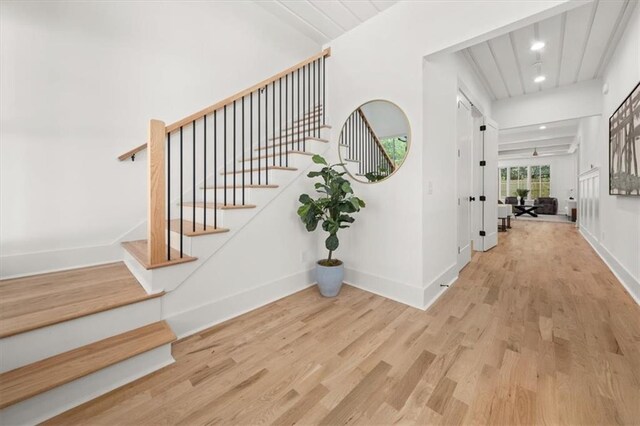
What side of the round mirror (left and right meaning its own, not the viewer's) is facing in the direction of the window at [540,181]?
back

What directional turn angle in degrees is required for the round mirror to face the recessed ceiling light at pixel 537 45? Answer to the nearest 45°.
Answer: approximately 180°

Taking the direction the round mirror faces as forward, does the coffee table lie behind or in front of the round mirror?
behind

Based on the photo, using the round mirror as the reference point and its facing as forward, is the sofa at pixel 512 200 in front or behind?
behind

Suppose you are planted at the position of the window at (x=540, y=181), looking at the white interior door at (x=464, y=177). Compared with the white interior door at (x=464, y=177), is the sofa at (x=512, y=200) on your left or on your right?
right

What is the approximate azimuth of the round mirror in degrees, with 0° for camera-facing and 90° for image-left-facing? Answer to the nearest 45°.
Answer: approximately 45°

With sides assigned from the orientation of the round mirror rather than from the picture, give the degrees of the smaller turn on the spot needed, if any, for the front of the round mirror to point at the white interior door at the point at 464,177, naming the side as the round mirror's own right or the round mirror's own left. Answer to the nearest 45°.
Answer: approximately 180°

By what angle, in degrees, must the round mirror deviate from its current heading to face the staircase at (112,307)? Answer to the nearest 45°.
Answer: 0° — it already faces it

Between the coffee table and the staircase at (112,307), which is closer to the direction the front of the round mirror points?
the staircase

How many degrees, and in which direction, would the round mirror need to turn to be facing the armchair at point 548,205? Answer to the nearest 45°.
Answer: approximately 180°
